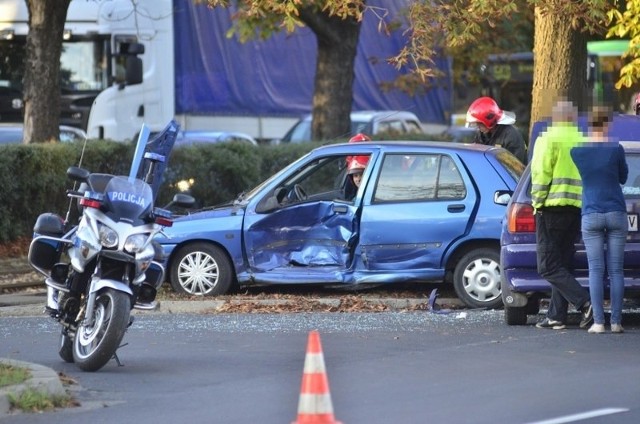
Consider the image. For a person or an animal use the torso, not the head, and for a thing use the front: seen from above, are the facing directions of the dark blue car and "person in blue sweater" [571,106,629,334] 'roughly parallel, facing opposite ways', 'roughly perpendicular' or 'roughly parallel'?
roughly parallel

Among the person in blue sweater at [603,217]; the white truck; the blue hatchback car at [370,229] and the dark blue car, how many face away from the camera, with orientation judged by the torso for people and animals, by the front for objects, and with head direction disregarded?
2

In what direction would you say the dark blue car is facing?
away from the camera

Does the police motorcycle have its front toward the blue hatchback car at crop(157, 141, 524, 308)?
no

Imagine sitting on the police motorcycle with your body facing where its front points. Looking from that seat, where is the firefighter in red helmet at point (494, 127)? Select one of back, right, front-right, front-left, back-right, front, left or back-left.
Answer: left

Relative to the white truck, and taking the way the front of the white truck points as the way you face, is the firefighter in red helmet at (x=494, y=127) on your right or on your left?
on your left

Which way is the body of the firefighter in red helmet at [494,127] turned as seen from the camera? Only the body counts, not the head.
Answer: to the viewer's left

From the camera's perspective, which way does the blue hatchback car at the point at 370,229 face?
to the viewer's left

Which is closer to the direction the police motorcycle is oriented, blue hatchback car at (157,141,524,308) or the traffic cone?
the traffic cone

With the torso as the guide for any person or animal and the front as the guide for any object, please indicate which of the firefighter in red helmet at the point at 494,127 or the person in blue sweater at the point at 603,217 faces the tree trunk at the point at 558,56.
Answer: the person in blue sweater

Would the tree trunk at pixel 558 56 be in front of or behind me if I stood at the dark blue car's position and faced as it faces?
in front

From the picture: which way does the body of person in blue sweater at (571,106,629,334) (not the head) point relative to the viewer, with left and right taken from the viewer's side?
facing away from the viewer

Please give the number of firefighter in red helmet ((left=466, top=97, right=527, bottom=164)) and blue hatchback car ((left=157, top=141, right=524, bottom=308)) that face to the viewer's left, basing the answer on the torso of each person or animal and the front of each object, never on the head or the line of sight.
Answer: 2

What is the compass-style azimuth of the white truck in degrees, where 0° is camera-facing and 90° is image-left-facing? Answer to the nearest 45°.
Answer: approximately 45°

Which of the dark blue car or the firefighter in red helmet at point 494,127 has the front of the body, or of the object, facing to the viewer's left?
the firefighter in red helmet

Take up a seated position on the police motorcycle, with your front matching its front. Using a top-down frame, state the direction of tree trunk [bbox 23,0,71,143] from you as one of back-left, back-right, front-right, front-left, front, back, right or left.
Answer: back-left
